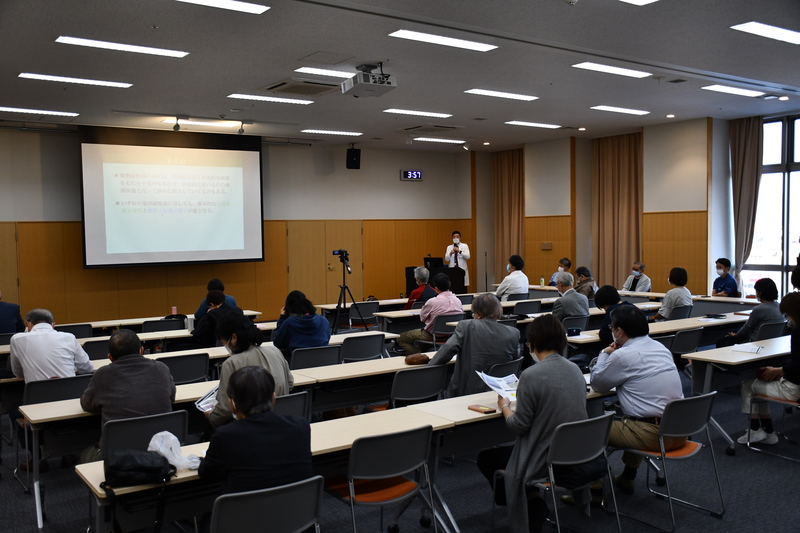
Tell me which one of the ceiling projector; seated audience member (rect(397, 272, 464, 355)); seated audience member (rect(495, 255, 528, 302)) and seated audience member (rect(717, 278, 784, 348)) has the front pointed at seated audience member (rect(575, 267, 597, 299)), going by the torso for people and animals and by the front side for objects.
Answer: seated audience member (rect(717, 278, 784, 348))

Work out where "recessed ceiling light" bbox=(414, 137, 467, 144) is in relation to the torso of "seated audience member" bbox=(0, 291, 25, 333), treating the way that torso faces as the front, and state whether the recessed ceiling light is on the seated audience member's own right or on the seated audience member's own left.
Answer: on the seated audience member's own right

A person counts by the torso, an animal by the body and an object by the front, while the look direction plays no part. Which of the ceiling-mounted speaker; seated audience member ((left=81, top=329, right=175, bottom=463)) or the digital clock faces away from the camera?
the seated audience member

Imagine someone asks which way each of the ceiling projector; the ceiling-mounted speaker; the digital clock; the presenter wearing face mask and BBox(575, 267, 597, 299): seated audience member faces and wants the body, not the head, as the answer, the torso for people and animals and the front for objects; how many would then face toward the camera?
3

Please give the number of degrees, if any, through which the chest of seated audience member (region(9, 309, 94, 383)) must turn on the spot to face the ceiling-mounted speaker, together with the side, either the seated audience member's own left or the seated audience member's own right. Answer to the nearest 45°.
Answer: approximately 45° to the seated audience member's own right

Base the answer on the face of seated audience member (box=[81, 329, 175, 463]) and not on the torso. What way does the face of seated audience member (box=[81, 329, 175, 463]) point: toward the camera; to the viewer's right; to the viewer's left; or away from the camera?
away from the camera

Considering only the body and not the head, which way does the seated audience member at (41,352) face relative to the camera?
away from the camera

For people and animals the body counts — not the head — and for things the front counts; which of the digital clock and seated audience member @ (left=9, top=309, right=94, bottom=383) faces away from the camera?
the seated audience member

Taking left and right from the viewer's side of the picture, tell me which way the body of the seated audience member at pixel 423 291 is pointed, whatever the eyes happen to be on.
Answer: facing away from the viewer and to the left of the viewer

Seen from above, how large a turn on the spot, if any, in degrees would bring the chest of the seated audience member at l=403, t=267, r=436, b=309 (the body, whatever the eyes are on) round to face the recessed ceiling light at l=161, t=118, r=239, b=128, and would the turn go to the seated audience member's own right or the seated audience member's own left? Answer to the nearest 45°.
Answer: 0° — they already face it

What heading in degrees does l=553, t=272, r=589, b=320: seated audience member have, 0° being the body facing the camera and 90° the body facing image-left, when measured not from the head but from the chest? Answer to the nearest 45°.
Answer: approximately 135°

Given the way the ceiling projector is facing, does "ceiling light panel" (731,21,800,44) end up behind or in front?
behind

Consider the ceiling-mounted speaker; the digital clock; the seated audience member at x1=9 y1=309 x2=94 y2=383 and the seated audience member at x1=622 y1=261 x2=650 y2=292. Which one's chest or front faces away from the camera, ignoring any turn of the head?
the seated audience member at x1=9 y1=309 x2=94 y2=383
